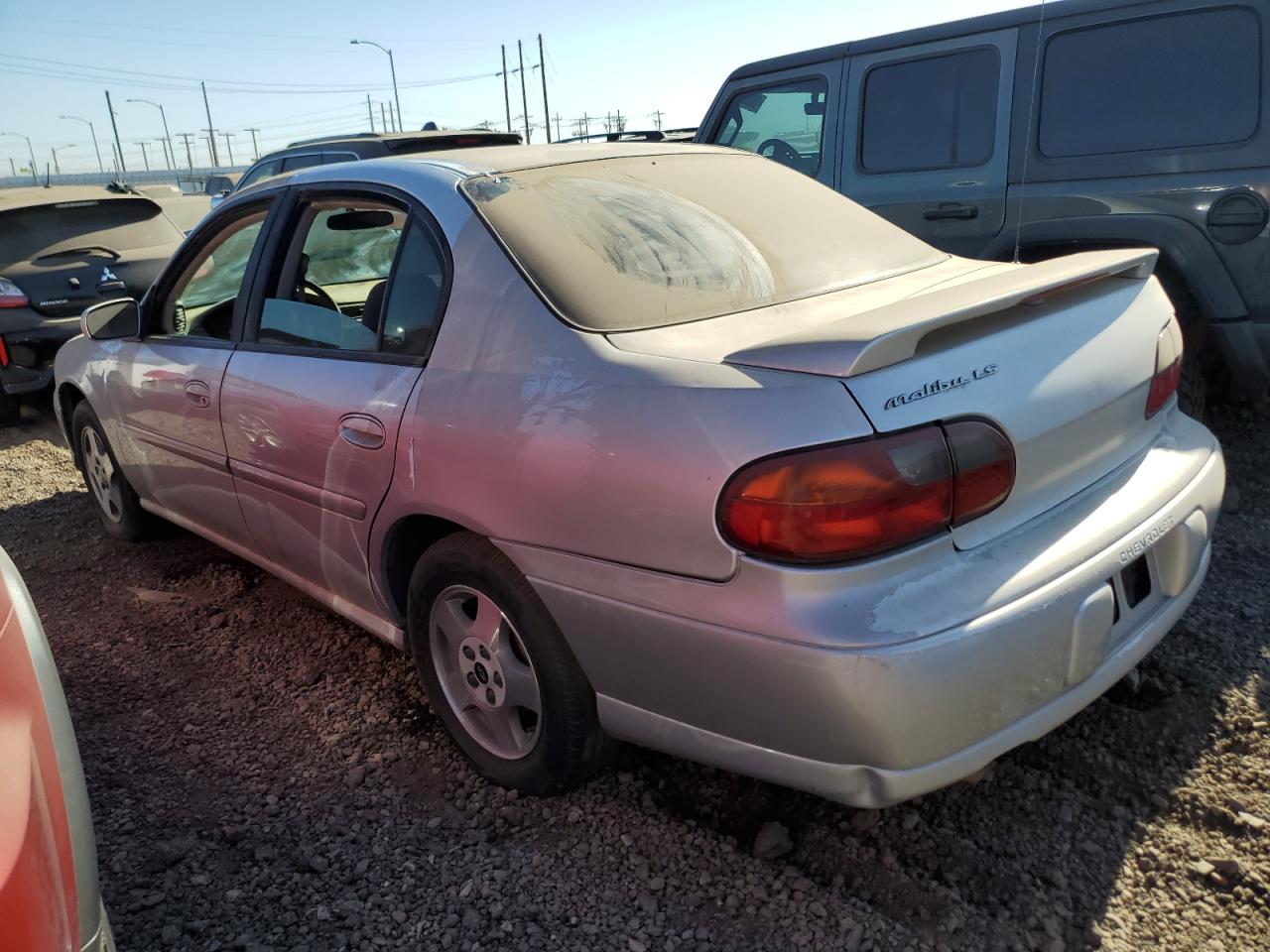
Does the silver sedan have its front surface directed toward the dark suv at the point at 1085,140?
no

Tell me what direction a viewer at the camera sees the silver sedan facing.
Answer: facing away from the viewer and to the left of the viewer

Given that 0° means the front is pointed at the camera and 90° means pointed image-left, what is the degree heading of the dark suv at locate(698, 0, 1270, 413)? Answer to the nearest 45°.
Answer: approximately 135°

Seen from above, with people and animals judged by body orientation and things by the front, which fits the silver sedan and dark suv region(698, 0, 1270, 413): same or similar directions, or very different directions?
same or similar directions

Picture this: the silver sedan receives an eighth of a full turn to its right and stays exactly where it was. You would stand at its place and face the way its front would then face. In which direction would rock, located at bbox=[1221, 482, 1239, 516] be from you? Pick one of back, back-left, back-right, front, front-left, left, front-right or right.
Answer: front-right

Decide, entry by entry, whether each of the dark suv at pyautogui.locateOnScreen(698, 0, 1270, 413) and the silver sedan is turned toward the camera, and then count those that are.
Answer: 0
